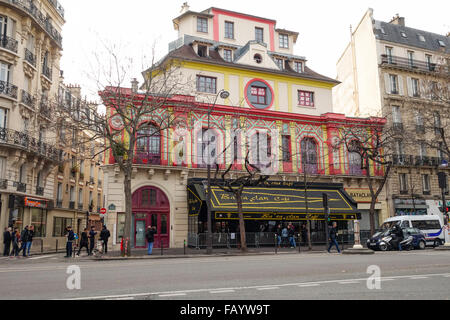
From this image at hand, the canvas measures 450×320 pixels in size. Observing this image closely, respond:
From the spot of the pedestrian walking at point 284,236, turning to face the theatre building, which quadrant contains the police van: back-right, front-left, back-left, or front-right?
back-right

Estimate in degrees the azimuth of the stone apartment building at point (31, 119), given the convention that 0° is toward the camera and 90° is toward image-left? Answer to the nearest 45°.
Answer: approximately 315°

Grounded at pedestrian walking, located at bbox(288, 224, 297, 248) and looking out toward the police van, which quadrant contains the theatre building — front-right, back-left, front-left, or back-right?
back-left

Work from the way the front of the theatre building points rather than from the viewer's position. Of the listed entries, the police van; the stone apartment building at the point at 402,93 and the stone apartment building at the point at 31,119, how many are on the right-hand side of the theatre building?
1

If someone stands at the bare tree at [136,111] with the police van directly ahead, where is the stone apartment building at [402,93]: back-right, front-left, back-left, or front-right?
front-left

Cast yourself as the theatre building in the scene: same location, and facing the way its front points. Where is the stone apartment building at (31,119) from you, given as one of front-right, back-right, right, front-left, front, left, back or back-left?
right

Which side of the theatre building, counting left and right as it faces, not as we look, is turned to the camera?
front

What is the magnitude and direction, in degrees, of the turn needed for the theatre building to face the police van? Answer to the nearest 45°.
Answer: approximately 90° to its left

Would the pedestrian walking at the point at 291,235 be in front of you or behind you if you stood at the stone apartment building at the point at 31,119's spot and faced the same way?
in front

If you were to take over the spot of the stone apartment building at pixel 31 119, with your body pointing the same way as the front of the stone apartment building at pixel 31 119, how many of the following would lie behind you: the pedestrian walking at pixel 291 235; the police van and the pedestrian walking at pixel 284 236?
0

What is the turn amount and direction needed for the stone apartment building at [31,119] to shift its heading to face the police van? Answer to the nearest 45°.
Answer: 0° — it already faces it

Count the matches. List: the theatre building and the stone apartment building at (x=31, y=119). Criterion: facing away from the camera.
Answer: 0

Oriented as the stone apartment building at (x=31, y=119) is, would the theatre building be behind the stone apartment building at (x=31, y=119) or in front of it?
in front

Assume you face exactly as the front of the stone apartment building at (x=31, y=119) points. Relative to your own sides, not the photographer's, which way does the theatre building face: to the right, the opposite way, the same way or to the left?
to the right
